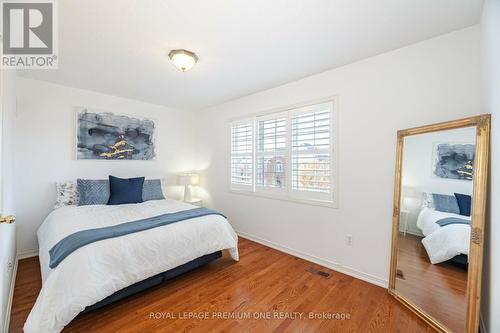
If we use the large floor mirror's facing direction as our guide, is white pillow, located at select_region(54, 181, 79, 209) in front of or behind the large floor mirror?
in front

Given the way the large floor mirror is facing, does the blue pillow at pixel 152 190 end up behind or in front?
in front

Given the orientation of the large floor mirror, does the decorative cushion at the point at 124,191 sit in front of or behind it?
in front

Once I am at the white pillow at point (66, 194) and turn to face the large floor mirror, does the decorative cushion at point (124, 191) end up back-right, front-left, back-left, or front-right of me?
front-left

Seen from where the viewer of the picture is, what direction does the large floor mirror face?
facing the viewer and to the left of the viewer

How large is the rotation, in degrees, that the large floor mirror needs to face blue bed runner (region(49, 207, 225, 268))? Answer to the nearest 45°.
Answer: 0° — it already faces it

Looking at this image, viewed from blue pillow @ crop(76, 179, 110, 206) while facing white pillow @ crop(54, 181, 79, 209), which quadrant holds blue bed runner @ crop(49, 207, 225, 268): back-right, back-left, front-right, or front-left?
back-left

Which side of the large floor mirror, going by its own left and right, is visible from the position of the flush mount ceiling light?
front
